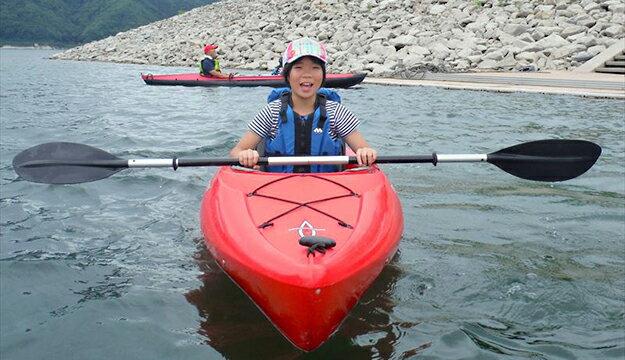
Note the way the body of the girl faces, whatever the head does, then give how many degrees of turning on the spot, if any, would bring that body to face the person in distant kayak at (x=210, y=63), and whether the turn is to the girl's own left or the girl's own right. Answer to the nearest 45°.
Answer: approximately 180°

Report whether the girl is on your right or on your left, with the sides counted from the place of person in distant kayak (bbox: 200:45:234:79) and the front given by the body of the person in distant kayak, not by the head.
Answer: on your right

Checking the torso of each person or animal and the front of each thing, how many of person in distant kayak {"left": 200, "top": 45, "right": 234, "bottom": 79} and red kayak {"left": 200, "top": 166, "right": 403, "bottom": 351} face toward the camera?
1

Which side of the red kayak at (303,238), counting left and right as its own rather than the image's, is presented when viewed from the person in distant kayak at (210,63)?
back

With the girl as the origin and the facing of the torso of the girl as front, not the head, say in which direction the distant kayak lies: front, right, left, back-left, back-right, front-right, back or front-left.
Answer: back

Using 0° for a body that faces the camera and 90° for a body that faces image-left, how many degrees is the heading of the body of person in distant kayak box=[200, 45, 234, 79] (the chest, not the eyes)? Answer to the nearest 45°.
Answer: approximately 270°

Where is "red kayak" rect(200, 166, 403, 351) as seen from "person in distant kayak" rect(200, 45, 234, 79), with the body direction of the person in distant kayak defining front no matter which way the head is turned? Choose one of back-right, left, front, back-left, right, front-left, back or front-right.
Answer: right

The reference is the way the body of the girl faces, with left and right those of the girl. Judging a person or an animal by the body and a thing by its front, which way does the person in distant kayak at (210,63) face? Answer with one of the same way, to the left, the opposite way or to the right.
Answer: to the left

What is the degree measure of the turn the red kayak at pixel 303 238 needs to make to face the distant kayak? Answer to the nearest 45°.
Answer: approximately 180°

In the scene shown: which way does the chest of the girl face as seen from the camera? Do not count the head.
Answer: toward the camera

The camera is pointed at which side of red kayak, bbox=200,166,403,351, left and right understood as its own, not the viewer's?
front
